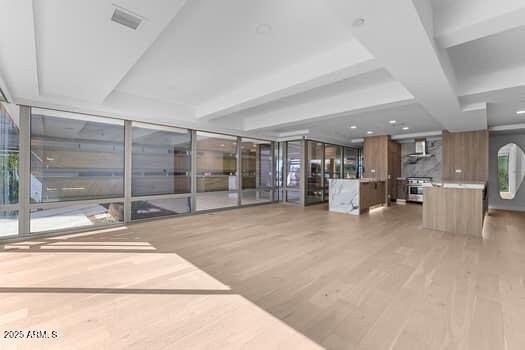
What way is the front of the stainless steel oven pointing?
toward the camera

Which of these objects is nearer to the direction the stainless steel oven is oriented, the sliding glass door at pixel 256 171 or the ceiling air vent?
the ceiling air vent

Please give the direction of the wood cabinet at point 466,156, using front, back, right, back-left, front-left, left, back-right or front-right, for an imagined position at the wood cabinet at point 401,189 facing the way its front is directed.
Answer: front-left

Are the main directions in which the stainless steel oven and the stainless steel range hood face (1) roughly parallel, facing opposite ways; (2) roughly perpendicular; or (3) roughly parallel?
roughly parallel

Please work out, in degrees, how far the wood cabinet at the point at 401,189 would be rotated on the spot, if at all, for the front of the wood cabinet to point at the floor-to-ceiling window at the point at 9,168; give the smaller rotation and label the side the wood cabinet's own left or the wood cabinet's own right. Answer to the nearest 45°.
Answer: approximately 45° to the wood cabinet's own right

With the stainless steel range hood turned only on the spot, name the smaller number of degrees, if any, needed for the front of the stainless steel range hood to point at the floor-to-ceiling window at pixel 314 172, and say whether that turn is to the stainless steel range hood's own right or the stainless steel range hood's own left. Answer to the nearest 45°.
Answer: approximately 45° to the stainless steel range hood's own right

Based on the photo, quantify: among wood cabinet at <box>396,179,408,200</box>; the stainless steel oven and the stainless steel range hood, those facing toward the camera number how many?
3

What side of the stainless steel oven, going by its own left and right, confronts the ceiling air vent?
front

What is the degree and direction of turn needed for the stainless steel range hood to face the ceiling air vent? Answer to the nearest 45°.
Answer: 0° — it already faces it

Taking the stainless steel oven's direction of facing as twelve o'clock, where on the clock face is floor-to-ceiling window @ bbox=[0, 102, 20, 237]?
The floor-to-ceiling window is roughly at 1 o'clock from the stainless steel oven.

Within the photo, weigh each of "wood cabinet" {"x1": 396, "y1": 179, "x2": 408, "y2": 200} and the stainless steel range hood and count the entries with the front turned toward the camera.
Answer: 2

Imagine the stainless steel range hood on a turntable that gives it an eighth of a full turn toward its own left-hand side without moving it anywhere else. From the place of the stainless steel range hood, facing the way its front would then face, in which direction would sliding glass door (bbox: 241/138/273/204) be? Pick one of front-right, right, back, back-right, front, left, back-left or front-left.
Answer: right

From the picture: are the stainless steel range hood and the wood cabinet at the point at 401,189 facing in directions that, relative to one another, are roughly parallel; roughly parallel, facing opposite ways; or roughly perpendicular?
roughly parallel

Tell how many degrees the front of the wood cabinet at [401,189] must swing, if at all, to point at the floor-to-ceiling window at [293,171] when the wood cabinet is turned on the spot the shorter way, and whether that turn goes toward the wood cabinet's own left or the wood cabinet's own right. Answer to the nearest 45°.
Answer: approximately 45° to the wood cabinet's own right

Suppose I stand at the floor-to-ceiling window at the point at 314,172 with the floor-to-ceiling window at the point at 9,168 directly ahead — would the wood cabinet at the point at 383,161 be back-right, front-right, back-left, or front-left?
back-left

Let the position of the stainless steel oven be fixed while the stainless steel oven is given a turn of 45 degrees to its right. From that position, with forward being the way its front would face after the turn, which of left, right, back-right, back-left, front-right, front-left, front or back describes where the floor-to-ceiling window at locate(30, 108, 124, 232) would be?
front

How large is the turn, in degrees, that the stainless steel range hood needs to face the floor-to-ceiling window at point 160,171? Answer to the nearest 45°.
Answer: approximately 45° to its right

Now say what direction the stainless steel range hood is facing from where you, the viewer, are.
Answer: facing the viewer

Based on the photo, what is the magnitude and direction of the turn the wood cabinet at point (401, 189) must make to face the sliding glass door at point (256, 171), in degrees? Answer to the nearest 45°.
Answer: approximately 45° to its right
